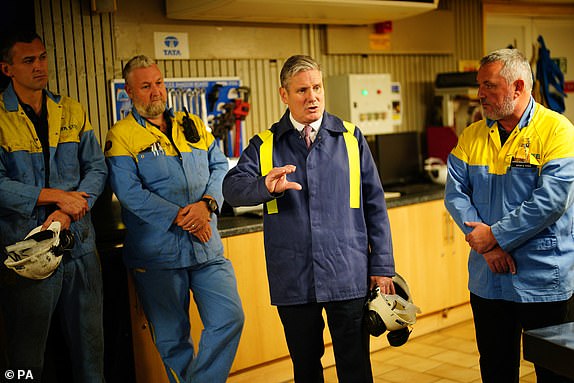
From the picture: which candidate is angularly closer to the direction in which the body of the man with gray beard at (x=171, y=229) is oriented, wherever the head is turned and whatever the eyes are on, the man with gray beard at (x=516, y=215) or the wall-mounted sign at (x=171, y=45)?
the man with gray beard

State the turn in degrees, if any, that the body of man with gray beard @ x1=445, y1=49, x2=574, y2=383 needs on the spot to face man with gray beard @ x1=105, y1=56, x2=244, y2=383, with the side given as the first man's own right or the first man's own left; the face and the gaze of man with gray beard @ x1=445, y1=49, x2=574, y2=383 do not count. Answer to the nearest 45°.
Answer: approximately 45° to the first man's own right

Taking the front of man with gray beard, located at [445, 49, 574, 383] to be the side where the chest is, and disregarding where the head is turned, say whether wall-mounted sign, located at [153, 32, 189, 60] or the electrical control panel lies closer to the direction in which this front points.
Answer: the wall-mounted sign

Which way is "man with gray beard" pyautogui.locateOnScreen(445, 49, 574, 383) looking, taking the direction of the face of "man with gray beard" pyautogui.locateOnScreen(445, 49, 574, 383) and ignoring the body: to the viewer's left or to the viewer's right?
to the viewer's left

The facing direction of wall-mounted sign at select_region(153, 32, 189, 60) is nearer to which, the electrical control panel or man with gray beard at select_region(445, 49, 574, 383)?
the man with gray beard

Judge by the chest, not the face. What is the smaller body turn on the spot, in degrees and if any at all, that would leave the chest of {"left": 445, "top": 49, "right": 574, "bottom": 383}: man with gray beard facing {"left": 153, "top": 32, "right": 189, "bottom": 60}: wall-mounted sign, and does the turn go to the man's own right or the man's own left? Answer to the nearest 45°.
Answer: approximately 90° to the man's own right

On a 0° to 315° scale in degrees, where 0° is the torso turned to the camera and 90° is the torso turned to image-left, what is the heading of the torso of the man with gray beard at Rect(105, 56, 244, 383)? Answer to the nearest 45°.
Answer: approximately 315°

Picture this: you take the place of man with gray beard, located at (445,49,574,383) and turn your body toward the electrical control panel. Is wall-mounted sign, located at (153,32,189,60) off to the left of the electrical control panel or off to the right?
left

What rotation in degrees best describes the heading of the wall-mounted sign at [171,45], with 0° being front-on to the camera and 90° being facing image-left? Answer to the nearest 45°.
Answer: approximately 0°

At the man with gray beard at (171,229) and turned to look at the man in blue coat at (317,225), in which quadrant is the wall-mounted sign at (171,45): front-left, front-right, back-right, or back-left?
back-left

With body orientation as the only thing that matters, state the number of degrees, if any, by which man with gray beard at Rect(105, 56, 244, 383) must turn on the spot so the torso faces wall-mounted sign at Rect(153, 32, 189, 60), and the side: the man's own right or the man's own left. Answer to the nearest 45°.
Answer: approximately 135° to the man's own left
